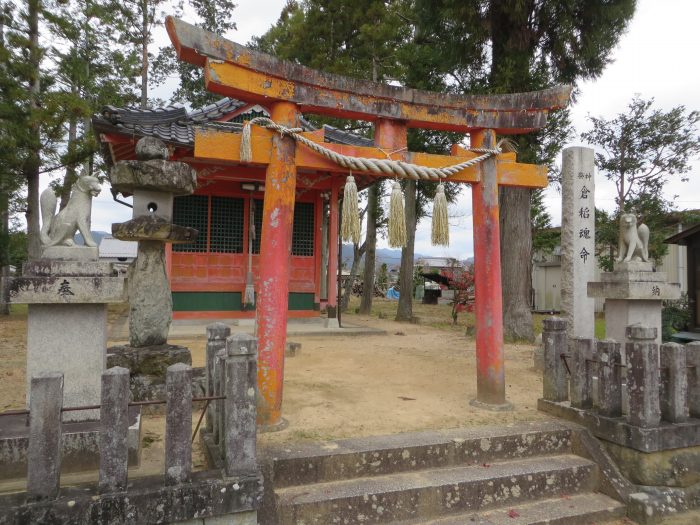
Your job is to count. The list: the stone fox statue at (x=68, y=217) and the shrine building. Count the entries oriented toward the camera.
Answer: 1

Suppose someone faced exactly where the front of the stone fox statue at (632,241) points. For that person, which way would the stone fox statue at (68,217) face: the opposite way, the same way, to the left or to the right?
the opposite way

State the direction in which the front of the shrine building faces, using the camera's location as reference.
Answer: facing the viewer

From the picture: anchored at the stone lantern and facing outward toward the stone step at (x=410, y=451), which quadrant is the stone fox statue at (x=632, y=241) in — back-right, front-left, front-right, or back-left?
front-left

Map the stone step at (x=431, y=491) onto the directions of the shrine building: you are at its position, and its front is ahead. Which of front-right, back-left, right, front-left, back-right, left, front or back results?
front

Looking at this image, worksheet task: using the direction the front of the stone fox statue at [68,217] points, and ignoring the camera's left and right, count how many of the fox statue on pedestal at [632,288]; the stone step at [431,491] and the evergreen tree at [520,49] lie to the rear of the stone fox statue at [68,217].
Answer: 0

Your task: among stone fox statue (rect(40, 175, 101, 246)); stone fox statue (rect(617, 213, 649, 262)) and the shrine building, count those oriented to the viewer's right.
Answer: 1

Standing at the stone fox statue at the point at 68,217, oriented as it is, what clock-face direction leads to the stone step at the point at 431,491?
The stone step is roughly at 1 o'clock from the stone fox statue.

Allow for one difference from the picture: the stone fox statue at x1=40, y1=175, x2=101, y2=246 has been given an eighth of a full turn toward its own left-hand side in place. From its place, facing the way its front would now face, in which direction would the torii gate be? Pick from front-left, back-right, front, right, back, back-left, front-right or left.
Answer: front-right

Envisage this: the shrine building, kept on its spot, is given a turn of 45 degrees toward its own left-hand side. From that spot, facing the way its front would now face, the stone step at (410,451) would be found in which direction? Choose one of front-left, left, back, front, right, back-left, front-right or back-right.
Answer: front-right

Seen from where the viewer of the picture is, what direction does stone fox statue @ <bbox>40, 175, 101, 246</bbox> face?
facing to the right of the viewer

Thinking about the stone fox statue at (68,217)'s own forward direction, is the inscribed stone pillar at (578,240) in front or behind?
in front

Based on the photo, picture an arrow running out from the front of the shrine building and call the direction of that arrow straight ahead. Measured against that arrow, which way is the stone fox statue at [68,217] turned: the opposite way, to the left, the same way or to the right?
to the left

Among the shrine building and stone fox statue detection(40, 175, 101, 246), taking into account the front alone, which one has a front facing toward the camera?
the shrine building

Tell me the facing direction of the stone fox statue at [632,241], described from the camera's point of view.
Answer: facing the viewer and to the left of the viewer

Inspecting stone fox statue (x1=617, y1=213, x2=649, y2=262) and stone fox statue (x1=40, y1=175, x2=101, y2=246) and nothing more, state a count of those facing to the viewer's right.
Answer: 1

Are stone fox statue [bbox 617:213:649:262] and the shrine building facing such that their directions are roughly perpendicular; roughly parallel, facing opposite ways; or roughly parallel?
roughly perpendicular

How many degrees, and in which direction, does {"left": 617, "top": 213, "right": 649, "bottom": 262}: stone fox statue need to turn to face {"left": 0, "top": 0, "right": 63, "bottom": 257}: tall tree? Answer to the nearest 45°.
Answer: approximately 45° to its right

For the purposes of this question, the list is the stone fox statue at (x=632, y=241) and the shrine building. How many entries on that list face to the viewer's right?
0
